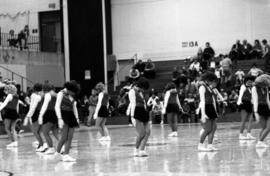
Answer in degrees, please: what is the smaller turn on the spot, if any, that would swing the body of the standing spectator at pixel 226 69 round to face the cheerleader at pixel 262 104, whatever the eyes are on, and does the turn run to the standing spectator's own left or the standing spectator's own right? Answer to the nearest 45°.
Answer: approximately 45° to the standing spectator's own left

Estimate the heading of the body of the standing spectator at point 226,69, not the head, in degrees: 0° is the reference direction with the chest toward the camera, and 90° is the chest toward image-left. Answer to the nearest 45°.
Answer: approximately 45°

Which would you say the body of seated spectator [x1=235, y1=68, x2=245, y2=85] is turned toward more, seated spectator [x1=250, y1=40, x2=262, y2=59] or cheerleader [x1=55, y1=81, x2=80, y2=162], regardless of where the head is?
the cheerleader

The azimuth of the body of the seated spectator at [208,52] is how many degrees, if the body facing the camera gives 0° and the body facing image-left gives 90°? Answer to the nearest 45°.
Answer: approximately 0°

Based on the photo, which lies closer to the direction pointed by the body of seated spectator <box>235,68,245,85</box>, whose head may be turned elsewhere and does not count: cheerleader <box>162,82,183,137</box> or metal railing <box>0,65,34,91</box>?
the cheerleader
